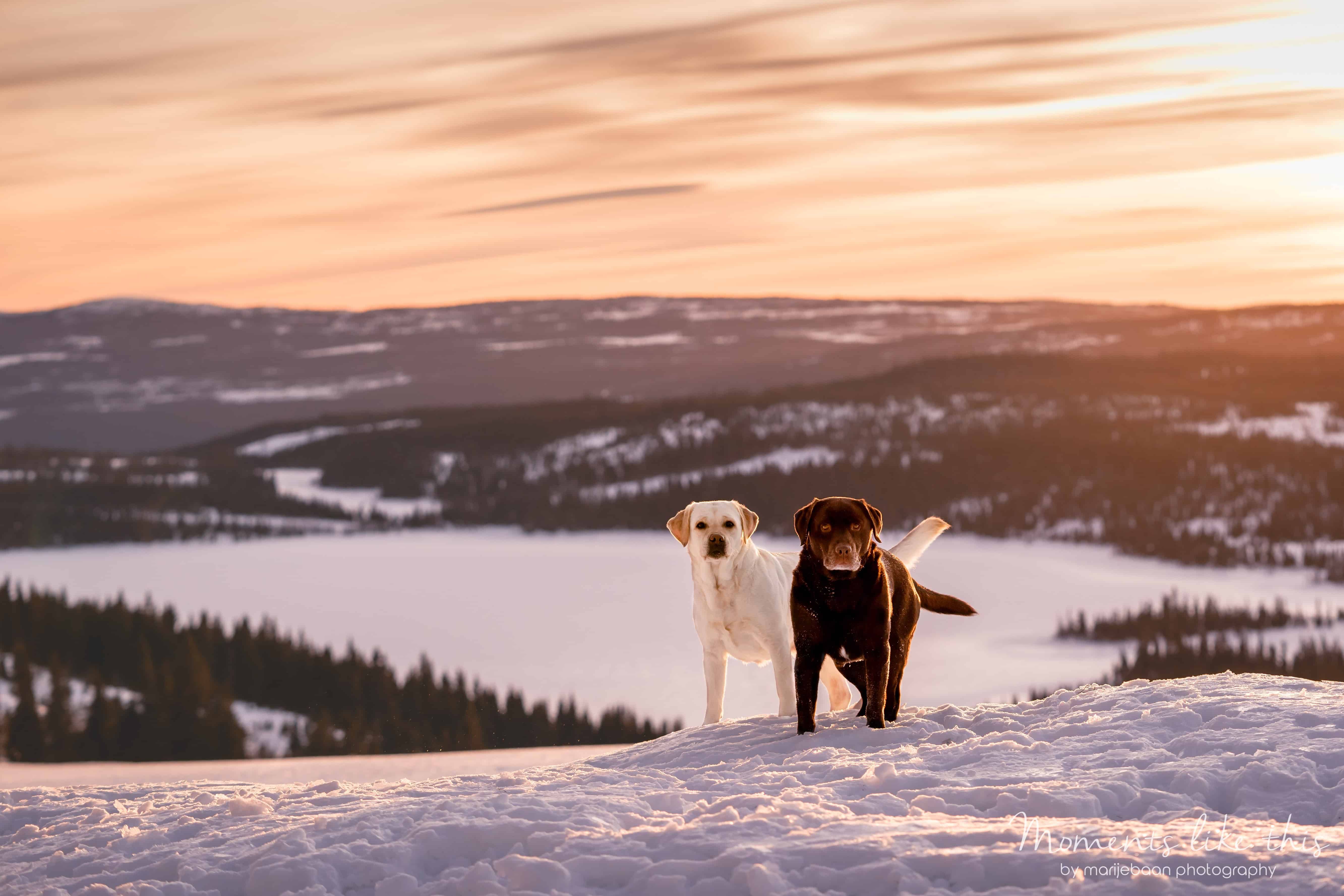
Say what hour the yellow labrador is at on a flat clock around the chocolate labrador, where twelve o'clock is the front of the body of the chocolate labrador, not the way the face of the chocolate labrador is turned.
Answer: The yellow labrador is roughly at 3 o'clock from the chocolate labrador.

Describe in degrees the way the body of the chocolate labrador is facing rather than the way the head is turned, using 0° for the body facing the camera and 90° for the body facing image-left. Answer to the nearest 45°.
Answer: approximately 45°

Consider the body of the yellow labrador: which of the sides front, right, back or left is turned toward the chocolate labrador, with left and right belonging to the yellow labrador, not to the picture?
left

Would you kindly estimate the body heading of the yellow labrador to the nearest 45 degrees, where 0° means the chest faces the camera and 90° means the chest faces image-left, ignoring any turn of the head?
approximately 45°
